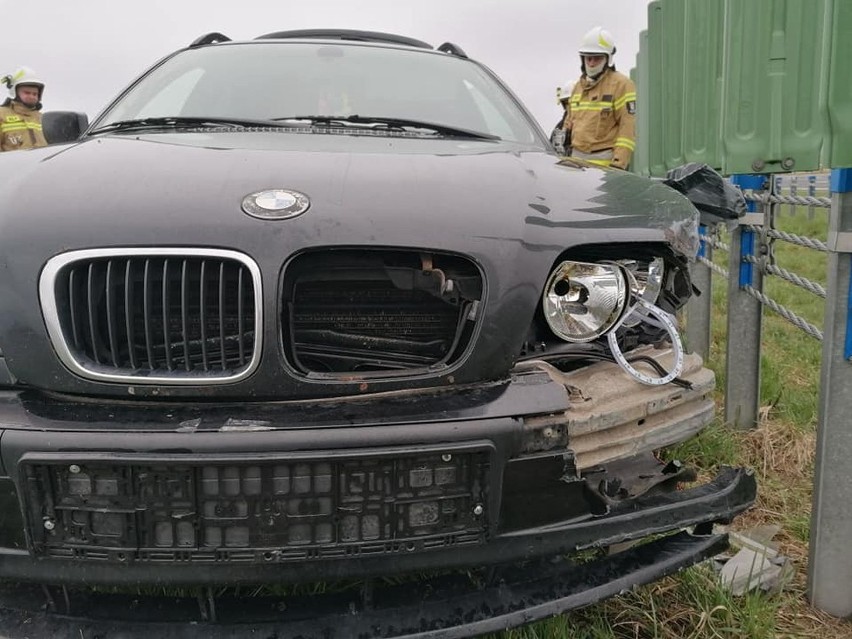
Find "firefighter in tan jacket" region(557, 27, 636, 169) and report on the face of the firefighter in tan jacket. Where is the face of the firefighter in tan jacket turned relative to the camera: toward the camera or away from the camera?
toward the camera

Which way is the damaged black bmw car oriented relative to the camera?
toward the camera

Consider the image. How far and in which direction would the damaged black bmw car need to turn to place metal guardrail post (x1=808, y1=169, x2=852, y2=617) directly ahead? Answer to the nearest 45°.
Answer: approximately 90° to its left

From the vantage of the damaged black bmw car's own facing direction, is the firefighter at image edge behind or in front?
behind

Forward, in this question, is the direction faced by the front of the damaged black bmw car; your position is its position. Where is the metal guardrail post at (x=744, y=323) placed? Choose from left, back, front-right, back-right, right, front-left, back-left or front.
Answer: front-left

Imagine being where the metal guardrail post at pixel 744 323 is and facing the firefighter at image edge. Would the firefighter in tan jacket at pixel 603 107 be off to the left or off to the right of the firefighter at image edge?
right
